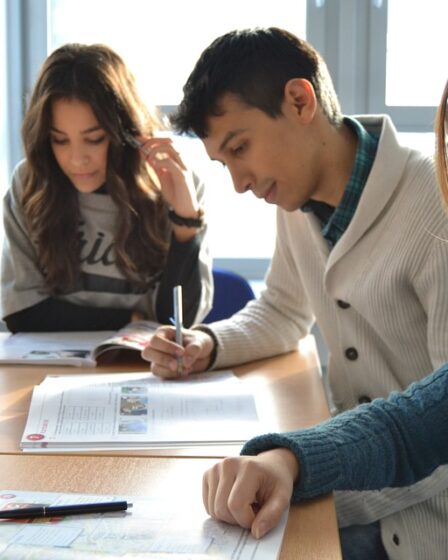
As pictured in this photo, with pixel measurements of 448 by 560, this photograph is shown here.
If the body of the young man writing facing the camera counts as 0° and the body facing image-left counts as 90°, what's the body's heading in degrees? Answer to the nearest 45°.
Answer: approximately 45°

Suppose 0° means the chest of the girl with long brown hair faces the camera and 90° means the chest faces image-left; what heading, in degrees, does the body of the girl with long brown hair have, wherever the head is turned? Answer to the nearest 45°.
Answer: approximately 0°

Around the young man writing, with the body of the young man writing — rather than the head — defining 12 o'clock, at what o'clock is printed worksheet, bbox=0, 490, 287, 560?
The printed worksheet is roughly at 11 o'clock from the young man writing.
